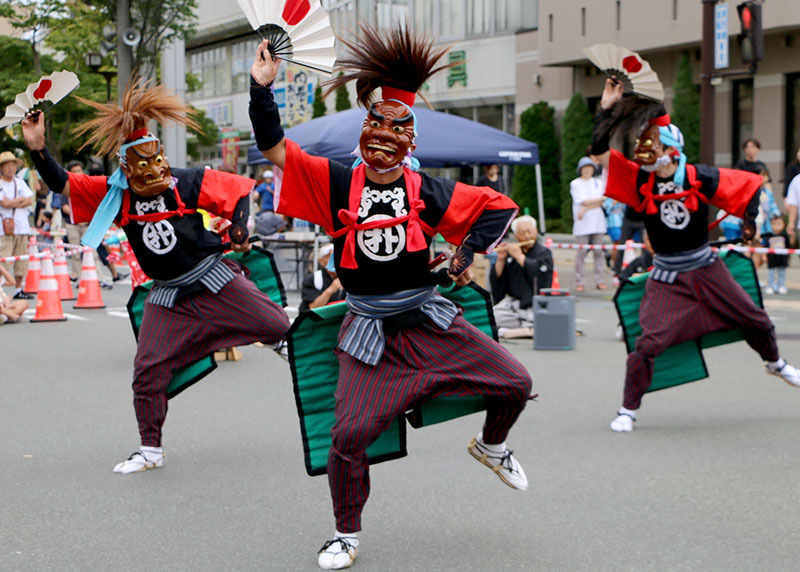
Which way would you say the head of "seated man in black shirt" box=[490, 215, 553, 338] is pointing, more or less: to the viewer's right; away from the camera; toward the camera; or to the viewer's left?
toward the camera

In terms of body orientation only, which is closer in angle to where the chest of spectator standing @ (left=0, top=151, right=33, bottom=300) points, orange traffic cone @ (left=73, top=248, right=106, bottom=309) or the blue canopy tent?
the orange traffic cone

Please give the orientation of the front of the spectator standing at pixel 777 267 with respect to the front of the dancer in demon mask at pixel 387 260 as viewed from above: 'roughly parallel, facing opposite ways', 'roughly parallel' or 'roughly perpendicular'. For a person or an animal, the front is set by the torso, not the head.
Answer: roughly parallel

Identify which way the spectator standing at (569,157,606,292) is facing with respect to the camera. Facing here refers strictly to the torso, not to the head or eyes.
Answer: toward the camera

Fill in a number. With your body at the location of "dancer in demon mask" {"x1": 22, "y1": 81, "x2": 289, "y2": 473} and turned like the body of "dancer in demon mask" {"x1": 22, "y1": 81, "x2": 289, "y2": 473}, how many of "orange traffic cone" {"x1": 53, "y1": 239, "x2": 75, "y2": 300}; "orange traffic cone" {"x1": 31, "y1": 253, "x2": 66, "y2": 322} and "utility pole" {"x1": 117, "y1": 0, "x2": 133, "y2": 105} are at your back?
3

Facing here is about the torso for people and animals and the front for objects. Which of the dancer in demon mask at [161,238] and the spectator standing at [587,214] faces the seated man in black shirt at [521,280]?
the spectator standing

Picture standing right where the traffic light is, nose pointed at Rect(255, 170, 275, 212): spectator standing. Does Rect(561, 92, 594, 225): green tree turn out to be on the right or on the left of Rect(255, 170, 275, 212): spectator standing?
right

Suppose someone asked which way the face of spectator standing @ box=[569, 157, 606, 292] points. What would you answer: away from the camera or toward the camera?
toward the camera

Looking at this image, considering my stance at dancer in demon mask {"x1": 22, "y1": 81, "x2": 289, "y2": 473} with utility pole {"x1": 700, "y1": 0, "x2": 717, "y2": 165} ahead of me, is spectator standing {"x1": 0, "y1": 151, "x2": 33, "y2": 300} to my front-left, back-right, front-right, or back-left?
front-left

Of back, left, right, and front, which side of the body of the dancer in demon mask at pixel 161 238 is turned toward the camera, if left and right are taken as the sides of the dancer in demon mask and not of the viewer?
front

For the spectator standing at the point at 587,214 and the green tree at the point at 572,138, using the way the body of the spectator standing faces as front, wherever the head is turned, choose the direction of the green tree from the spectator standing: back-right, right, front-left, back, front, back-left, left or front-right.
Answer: back

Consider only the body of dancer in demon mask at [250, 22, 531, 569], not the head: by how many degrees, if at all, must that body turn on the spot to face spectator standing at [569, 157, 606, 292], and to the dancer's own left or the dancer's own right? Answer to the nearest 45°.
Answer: approximately 180°

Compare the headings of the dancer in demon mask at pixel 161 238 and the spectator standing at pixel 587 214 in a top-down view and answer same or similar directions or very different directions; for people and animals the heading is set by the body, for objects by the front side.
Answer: same or similar directions

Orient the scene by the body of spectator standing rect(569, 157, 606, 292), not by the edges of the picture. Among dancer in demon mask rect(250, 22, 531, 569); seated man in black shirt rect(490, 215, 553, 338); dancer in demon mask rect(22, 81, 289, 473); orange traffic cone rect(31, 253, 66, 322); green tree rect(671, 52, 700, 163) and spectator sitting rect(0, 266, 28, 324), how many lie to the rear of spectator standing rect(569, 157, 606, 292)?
1

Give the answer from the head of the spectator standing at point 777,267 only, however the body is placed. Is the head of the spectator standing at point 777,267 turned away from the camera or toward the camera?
toward the camera

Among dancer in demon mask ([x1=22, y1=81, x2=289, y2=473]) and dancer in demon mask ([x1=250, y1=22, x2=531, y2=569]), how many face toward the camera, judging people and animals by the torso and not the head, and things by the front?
2

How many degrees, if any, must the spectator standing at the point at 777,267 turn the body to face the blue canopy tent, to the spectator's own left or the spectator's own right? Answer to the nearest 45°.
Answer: approximately 90° to the spectator's own right
